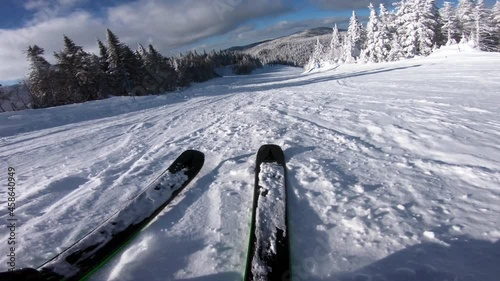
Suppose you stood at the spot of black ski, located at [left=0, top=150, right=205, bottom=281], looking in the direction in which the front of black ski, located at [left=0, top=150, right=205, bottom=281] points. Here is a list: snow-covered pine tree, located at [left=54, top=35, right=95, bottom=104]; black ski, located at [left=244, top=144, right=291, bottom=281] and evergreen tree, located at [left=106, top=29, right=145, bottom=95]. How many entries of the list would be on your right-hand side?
1

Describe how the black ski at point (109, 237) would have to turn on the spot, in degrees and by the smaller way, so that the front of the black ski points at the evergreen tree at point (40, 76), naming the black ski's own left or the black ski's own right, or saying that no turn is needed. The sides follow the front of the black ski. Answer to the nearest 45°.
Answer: approximately 45° to the black ski's own left

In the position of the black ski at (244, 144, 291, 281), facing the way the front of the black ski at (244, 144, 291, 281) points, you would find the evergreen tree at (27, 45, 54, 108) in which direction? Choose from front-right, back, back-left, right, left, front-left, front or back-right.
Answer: front-left

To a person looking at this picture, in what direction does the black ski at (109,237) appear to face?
facing away from the viewer and to the right of the viewer

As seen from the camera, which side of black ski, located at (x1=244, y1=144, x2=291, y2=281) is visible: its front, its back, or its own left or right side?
back
